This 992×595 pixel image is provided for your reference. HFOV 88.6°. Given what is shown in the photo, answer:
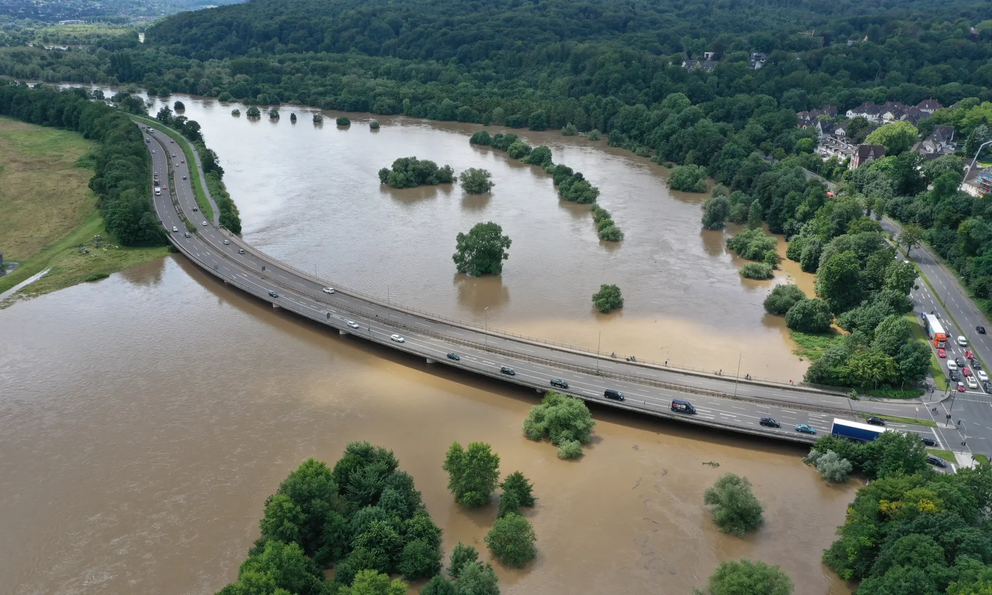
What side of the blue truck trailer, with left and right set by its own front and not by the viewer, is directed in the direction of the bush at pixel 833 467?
right

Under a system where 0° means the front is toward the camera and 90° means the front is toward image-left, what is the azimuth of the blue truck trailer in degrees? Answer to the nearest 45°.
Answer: approximately 270°

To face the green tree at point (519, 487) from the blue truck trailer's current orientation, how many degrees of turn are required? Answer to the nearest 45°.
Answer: approximately 135° to its right

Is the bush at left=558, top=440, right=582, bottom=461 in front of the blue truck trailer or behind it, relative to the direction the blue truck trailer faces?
behind

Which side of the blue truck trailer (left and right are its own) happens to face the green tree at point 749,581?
right

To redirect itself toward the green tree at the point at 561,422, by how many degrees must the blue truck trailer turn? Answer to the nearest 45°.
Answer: approximately 135° to its right

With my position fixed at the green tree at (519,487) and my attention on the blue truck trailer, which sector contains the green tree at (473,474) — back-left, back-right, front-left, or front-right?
back-left
